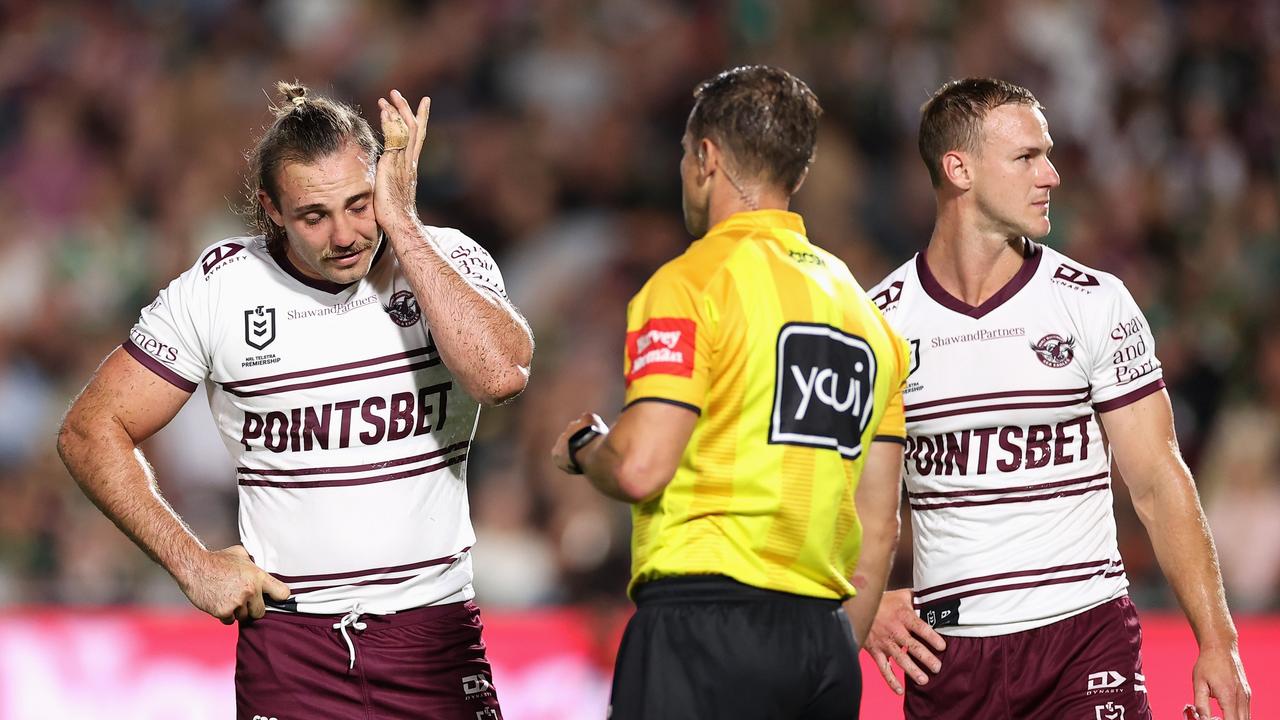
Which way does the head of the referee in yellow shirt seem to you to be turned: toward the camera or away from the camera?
away from the camera

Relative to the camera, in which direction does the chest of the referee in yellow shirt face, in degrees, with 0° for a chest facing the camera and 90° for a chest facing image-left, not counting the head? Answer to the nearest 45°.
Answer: approximately 135°
